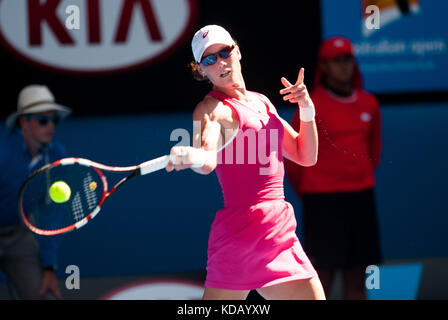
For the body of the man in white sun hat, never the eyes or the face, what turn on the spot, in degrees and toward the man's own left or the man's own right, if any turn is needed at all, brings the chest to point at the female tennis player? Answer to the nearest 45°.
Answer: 0° — they already face them

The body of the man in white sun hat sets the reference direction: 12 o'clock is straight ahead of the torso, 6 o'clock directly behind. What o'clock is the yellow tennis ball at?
The yellow tennis ball is roughly at 1 o'clock from the man in white sun hat.

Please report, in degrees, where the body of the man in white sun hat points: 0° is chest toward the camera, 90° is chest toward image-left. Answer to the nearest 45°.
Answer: approximately 315°
